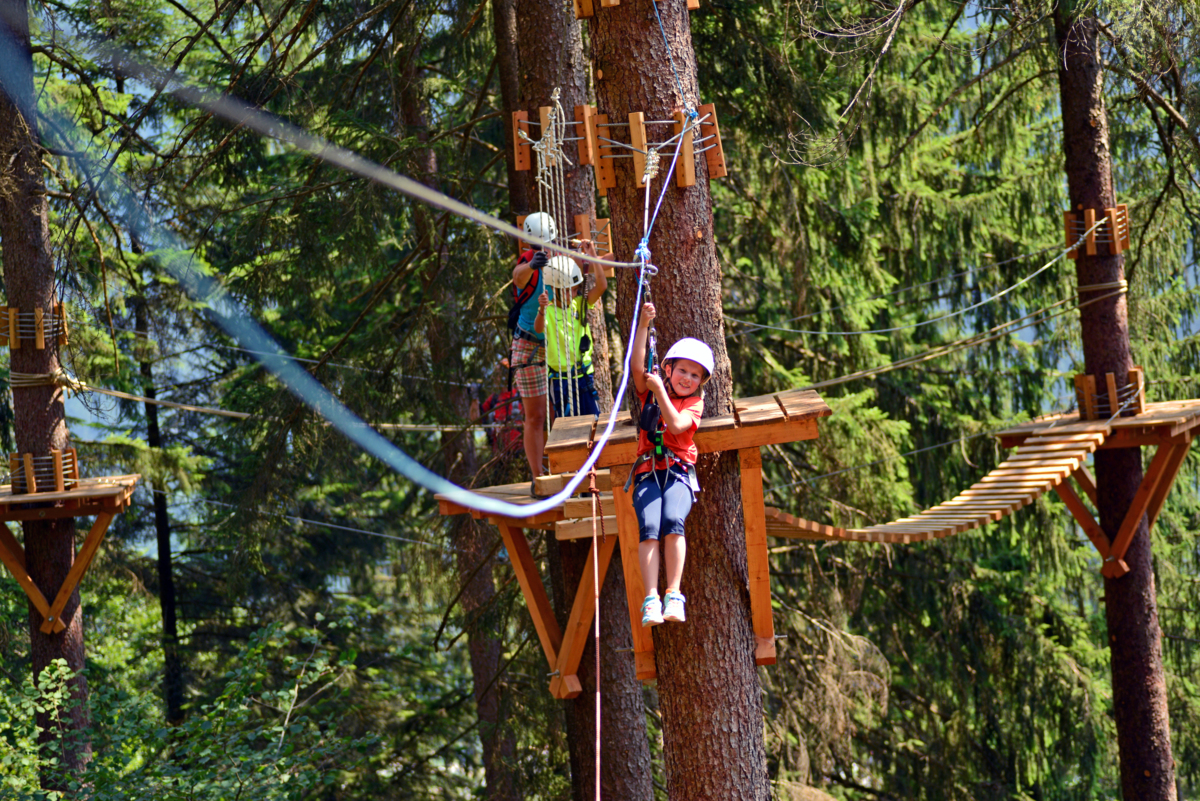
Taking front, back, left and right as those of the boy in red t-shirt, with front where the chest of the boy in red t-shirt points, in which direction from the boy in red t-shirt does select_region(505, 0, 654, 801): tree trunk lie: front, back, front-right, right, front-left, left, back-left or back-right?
back

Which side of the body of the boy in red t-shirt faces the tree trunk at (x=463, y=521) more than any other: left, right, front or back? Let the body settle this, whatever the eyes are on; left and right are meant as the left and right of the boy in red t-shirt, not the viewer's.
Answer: back

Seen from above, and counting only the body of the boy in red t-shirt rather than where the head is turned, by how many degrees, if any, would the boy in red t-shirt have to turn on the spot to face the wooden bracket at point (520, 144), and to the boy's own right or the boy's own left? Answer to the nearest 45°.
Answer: approximately 180°

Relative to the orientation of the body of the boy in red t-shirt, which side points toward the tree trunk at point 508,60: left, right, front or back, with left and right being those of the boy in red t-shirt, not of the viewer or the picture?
back

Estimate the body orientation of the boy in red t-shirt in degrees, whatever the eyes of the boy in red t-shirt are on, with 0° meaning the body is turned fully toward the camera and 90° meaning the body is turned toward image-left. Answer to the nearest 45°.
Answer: approximately 0°

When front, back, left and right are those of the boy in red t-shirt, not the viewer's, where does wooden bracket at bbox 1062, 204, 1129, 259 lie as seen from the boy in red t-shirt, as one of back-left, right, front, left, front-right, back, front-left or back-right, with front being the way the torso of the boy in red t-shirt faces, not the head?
back-left

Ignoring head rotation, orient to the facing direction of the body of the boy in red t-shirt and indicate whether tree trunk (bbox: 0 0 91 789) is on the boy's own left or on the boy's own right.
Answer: on the boy's own right

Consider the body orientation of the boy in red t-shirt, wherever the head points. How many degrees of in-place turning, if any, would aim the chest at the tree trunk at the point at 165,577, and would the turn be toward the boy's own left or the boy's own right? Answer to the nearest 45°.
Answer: approximately 135° to the boy's own right
